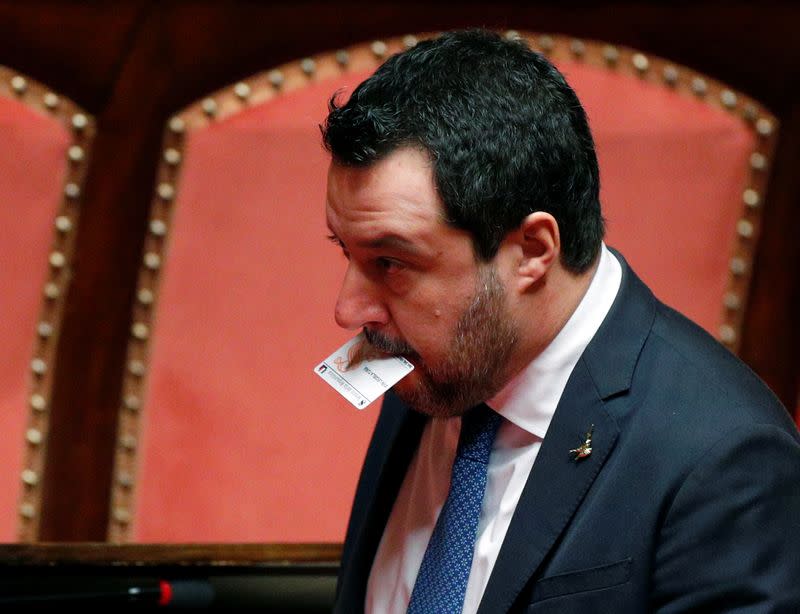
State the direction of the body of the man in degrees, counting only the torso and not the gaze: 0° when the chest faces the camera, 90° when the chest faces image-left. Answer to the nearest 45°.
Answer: approximately 45°

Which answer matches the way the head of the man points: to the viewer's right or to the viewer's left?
to the viewer's left

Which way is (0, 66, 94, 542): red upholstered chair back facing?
toward the camera

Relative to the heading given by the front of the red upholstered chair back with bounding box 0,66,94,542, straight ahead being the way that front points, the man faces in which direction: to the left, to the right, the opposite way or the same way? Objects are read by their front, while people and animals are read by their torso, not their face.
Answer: to the right

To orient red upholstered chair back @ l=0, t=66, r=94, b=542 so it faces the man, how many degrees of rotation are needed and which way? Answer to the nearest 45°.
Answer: approximately 45° to its left

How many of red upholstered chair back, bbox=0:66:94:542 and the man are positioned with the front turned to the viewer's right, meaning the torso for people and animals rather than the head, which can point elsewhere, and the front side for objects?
0

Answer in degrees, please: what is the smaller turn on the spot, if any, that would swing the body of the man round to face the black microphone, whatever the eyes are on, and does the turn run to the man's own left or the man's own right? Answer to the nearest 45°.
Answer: approximately 90° to the man's own right

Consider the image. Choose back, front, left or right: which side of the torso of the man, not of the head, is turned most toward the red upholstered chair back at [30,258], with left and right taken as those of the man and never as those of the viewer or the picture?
right
